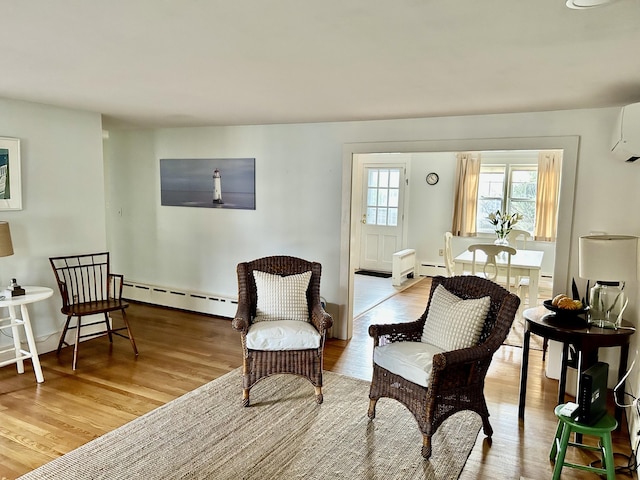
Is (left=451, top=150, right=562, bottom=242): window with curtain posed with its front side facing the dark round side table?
yes

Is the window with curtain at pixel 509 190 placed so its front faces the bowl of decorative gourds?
yes

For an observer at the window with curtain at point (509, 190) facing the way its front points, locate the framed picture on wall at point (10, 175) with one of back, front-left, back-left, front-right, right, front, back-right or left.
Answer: front-right

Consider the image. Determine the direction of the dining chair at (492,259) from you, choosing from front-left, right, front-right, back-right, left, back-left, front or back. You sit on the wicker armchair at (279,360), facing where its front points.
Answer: back-left

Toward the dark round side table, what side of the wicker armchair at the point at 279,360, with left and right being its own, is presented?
left

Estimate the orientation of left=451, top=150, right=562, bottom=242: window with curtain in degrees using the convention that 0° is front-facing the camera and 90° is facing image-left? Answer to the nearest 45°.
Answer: approximately 0°

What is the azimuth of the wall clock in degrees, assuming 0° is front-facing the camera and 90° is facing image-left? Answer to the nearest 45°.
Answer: approximately 0°

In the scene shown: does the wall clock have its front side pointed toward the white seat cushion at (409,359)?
yes

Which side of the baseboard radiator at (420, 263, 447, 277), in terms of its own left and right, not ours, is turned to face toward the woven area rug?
front

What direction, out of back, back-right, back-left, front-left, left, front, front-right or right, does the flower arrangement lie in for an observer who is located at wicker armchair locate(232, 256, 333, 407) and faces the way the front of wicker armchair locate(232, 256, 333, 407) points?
back-left

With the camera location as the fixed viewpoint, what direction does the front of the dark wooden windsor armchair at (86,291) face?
facing the viewer and to the right of the viewer

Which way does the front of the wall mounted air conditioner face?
to the viewer's left

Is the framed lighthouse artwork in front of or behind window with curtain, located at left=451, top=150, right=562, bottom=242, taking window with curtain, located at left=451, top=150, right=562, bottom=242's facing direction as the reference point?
in front

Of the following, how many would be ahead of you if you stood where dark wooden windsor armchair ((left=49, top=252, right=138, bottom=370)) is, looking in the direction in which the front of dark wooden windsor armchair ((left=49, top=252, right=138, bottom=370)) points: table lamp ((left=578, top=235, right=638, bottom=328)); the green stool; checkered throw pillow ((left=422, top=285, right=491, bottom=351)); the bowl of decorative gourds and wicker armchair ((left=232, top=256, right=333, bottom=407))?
5
